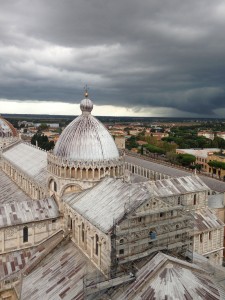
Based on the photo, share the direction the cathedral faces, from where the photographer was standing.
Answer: facing away from the viewer and to the left of the viewer
